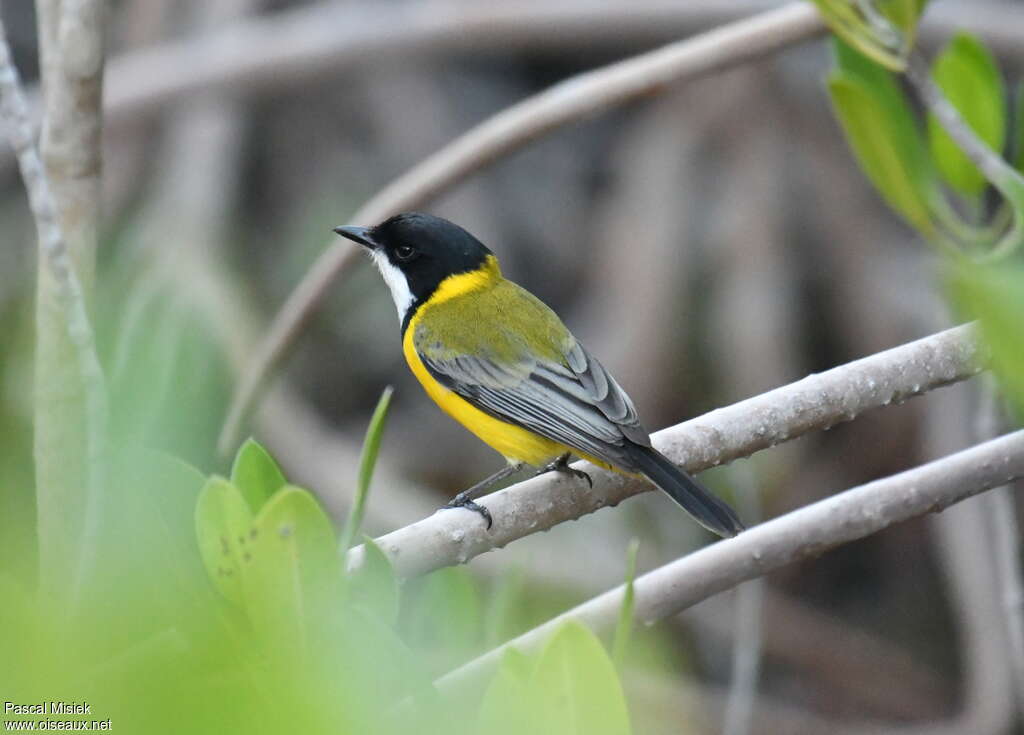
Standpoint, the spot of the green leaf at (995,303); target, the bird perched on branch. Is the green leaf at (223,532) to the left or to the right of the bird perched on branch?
left

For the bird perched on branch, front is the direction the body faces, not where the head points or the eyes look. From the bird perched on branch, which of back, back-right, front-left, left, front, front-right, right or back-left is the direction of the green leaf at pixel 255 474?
left

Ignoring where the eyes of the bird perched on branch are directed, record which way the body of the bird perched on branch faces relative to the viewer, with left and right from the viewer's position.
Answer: facing to the left of the viewer

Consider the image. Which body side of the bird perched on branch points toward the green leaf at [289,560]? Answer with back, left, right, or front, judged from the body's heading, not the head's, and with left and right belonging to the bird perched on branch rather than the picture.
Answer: left

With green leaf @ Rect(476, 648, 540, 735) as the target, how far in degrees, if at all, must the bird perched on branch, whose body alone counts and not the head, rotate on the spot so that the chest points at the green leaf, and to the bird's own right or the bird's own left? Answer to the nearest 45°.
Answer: approximately 90° to the bird's own left

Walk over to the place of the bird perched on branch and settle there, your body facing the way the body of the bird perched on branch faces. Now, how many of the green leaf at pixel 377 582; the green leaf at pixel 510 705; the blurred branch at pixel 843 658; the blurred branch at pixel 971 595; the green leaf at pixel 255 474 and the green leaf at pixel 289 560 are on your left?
4

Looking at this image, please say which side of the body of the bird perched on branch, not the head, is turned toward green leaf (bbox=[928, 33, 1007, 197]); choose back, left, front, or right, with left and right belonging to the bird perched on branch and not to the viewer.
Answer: back

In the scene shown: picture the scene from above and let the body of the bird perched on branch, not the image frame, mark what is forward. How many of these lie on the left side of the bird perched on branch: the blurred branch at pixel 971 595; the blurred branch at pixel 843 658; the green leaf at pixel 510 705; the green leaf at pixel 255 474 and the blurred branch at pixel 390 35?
2

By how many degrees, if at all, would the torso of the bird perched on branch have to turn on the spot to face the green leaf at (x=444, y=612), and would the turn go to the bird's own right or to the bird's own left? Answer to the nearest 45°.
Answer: approximately 90° to the bird's own left

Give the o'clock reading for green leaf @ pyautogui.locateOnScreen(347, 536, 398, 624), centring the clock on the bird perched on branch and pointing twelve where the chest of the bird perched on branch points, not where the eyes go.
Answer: The green leaf is roughly at 9 o'clock from the bird perched on branch.

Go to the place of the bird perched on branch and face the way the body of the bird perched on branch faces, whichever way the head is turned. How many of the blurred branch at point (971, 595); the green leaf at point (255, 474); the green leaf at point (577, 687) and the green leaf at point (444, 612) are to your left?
3
